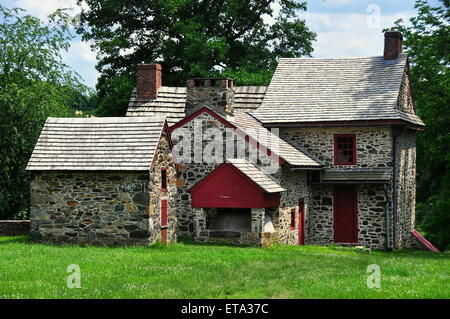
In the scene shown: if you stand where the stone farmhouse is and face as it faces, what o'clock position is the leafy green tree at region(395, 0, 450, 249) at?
The leafy green tree is roughly at 8 o'clock from the stone farmhouse.

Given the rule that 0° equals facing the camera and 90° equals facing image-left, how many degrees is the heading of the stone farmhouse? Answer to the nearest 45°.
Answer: approximately 0°

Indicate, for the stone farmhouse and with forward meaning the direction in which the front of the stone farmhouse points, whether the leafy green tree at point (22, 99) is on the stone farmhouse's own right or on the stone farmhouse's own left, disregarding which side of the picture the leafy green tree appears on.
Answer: on the stone farmhouse's own right
